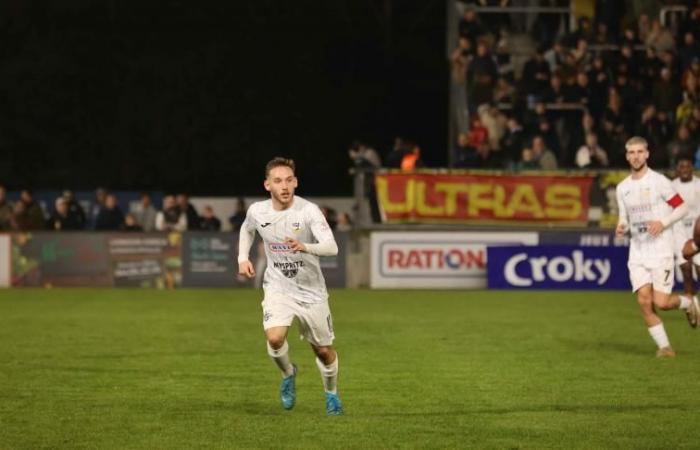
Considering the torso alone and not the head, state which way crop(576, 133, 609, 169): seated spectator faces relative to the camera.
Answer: toward the camera

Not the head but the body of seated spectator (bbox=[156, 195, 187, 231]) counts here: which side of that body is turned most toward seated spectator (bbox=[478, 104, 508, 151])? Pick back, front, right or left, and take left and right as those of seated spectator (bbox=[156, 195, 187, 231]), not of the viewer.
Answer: left

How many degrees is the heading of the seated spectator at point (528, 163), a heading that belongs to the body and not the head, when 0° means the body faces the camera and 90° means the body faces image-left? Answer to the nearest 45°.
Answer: approximately 0°

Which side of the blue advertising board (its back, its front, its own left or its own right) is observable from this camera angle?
front

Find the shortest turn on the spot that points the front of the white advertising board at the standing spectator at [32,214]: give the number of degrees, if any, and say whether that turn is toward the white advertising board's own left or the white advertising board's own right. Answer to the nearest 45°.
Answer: approximately 90° to the white advertising board's own right

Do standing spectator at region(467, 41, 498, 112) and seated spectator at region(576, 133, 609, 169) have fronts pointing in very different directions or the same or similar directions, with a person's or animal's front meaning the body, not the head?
same or similar directions

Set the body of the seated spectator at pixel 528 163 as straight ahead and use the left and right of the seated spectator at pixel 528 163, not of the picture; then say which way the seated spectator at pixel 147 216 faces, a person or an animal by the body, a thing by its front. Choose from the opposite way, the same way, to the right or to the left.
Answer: the same way

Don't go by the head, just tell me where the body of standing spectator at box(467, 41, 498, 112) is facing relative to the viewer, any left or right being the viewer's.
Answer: facing the viewer

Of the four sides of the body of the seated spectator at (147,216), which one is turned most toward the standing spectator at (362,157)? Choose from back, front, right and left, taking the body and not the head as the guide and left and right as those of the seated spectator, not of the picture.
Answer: left

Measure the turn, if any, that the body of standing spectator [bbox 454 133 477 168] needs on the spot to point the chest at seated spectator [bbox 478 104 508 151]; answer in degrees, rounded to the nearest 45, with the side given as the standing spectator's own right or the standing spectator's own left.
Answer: approximately 135° to the standing spectator's own left

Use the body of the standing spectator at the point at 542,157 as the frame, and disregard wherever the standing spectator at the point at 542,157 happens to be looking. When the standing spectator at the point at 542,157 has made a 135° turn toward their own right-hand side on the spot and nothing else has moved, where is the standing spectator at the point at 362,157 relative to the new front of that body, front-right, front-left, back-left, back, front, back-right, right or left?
left

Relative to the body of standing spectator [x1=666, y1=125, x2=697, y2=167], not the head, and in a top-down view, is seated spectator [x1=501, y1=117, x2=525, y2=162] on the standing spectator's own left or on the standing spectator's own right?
on the standing spectator's own right
